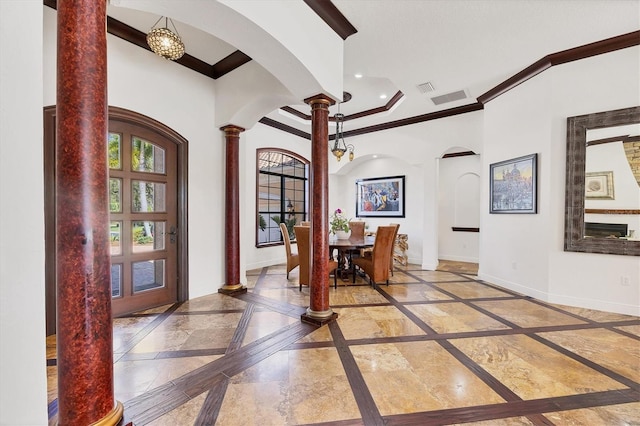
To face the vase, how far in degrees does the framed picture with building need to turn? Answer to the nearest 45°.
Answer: approximately 45° to its right

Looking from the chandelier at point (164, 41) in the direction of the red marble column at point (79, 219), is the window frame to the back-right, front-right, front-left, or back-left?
back-left

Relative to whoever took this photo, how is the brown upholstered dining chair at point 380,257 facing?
facing away from the viewer and to the left of the viewer

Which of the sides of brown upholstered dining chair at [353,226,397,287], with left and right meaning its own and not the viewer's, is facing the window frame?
front

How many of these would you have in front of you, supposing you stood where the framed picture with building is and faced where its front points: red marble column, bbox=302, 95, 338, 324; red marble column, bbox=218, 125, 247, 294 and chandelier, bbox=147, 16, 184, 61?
3

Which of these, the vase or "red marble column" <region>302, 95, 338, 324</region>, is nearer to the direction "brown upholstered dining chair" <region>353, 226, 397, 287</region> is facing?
the vase

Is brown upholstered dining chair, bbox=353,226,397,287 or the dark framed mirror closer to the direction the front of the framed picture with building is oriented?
the brown upholstered dining chair

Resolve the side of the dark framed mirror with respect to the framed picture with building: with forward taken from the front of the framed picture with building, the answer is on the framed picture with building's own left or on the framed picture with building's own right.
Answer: on the framed picture with building's own left

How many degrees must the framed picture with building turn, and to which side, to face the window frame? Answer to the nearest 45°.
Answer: approximately 45° to its right

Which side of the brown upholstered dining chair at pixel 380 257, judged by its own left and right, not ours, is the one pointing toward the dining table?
front

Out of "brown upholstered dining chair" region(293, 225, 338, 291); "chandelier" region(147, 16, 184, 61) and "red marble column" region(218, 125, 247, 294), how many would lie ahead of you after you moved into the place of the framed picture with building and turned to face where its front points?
3

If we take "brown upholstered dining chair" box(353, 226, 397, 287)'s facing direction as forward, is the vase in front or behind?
in front

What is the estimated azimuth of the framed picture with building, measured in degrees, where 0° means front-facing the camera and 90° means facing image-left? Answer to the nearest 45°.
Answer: approximately 45°
